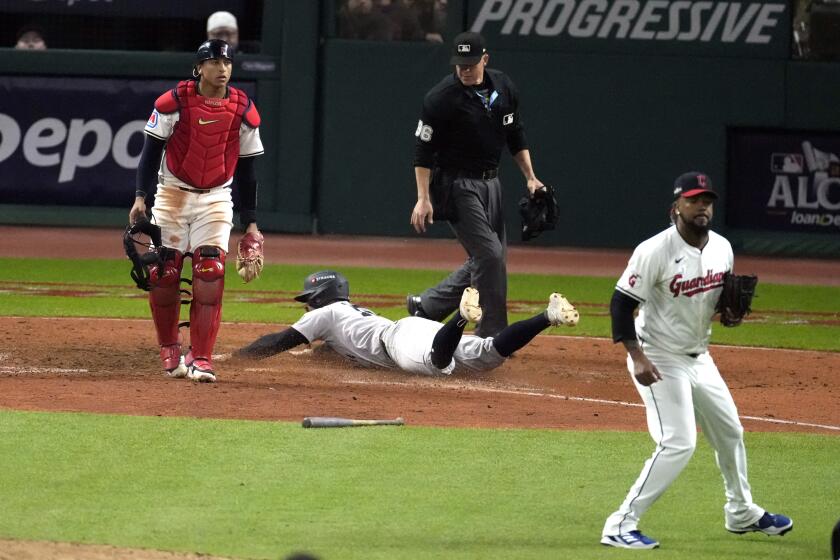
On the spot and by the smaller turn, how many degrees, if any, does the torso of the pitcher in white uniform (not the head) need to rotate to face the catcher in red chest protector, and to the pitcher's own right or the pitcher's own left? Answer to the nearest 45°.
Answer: approximately 180°

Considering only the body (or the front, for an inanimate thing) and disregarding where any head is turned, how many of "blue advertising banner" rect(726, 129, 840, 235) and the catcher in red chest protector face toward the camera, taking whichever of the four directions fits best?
2

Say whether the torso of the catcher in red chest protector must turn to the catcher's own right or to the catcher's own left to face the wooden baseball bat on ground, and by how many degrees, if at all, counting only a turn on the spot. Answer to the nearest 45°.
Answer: approximately 45° to the catcher's own left

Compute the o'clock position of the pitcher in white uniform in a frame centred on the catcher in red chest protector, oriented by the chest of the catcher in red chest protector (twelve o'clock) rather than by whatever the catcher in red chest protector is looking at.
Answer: The pitcher in white uniform is roughly at 11 o'clock from the catcher in red chest protector.

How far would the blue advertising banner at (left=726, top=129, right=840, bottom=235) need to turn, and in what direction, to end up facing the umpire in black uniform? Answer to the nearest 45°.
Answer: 0° — it already faces them

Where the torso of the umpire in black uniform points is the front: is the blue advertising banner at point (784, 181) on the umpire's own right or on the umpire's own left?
on the umpire's own left

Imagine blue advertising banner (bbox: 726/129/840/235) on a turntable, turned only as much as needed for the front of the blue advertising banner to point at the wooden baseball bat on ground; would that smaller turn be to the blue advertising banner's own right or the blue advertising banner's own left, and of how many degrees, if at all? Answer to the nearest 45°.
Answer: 0° — it already faces it

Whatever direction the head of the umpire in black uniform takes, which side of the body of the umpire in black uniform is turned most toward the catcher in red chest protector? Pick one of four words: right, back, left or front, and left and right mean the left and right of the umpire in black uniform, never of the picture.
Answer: right

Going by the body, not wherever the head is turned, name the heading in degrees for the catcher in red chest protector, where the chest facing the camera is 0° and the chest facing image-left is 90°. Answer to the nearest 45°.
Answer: approximately 0°

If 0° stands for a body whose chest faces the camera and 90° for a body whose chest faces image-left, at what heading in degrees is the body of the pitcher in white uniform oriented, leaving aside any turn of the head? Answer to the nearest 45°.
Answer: approximately 315°
